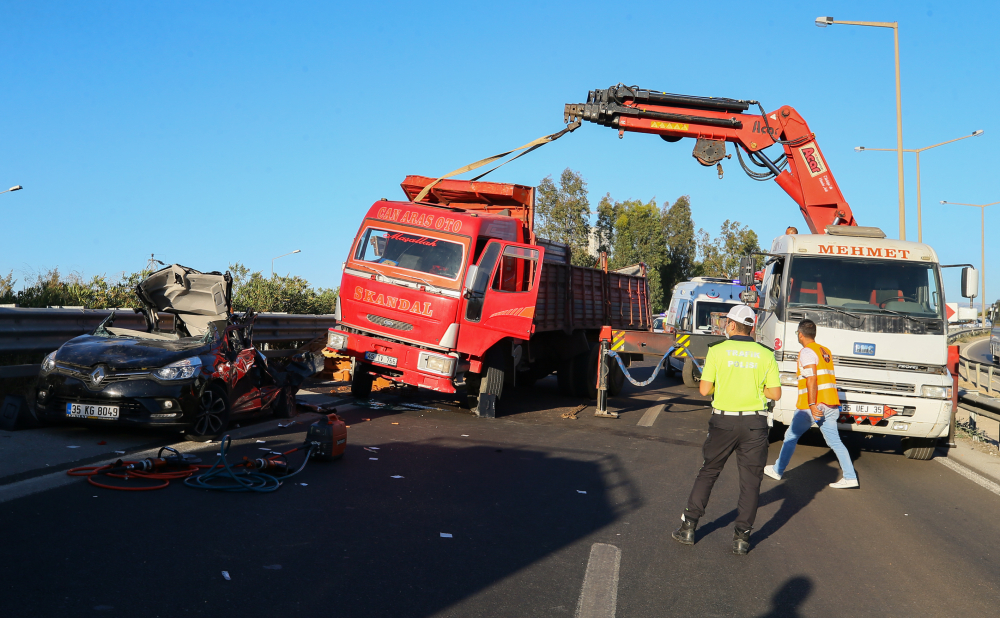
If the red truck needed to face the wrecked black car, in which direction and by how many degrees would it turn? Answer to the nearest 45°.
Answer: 0° — it already faces it

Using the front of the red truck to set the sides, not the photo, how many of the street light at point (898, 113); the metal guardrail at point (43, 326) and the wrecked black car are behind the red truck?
1

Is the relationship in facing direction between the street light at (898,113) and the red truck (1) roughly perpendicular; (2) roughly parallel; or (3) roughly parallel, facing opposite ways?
roughly perpendicular

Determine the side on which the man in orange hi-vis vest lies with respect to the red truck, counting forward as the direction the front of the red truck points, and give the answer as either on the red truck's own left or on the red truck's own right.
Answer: on the red truck's own left

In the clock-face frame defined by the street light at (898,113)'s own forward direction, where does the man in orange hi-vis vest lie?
The man in orange hi-vis vest is roughly at 9 o'clock from the street light.

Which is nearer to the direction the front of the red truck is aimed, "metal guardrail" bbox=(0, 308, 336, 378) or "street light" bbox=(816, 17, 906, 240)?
the metal guardrail

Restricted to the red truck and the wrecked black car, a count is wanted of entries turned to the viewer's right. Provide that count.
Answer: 0

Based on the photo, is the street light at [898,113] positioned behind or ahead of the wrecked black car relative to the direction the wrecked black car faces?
behind

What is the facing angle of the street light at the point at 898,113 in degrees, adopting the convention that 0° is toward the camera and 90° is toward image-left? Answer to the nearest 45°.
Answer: approximately 90°

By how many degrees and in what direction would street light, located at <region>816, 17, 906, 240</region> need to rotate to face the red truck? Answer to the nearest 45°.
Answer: approximately 45° to its left
